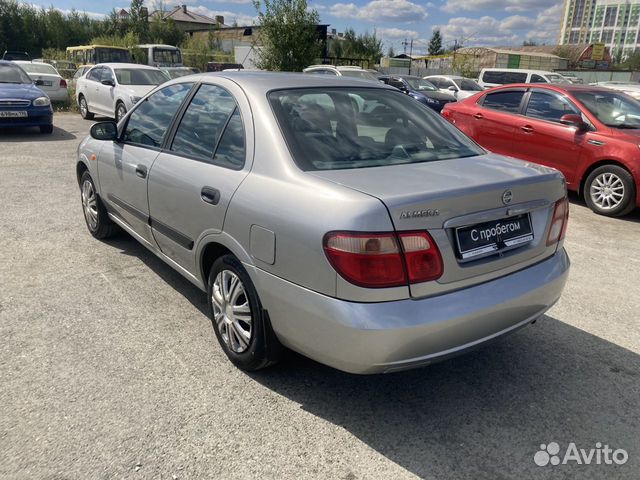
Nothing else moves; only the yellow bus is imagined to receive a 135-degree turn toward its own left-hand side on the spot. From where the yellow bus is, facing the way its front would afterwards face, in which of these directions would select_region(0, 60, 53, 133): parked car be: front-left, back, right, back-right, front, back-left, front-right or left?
back

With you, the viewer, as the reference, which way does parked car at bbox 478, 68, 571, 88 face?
facing to the right of the viewer

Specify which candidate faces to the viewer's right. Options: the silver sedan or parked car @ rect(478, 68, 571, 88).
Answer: the parked car

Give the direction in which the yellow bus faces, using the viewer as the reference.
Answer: facing the viewer and to the right of the viewer

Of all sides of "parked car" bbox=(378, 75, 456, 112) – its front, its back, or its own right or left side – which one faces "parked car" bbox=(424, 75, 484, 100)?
left

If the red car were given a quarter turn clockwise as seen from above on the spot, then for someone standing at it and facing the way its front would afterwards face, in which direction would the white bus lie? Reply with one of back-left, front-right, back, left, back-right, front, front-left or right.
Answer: right

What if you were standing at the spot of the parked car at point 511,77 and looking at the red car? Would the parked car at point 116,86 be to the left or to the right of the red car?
right

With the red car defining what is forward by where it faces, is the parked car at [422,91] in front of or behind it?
behind
